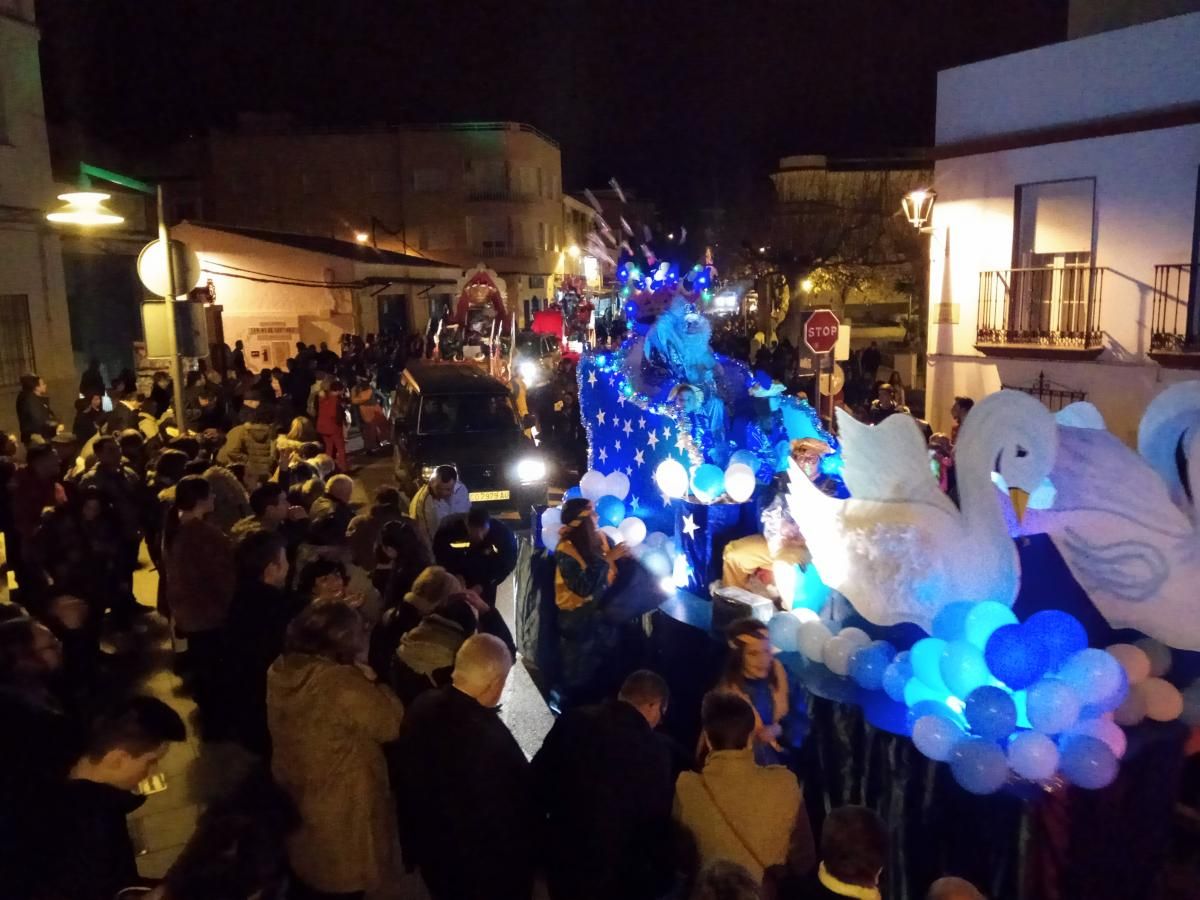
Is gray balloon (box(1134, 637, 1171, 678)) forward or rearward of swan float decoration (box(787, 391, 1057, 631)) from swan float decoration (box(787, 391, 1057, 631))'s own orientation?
forward

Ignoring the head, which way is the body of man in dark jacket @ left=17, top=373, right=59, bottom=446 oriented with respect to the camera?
to the viewer's right

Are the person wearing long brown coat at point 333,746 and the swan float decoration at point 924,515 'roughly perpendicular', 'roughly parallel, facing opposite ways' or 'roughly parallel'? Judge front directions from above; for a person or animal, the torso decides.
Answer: roughly perpendicular

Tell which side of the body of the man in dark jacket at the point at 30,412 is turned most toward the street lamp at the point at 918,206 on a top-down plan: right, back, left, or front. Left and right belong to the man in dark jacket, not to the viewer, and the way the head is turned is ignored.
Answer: front

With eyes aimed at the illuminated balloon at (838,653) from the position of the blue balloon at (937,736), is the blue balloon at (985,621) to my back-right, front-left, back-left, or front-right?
front-right

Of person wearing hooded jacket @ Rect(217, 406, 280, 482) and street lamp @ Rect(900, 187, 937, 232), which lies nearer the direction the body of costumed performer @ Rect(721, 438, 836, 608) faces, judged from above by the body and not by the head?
the person wearing hooded jacket

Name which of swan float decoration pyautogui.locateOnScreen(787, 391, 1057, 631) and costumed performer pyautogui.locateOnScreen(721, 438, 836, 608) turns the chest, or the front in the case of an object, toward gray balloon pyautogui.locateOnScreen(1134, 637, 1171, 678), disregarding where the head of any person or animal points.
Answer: the swan float decoration

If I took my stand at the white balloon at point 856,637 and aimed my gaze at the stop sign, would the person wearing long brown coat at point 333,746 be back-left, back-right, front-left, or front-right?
back-left

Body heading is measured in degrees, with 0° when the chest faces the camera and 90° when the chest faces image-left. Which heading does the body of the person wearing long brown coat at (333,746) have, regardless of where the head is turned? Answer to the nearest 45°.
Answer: approximately 225°

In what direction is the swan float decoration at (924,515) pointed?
to the viewer's right

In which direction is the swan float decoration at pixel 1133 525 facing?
to the viewer's right

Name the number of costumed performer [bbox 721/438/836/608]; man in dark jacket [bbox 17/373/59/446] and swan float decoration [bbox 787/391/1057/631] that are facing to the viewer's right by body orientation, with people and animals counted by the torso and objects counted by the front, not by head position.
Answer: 2

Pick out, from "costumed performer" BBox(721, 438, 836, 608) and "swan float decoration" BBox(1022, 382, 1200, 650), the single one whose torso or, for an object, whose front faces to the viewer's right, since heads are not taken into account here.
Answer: the swan float decoration

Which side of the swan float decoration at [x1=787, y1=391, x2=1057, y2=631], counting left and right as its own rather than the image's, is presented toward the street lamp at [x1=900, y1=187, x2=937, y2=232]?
left

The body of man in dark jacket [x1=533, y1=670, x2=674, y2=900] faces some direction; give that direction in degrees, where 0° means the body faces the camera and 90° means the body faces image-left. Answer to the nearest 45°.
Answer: approximately 225°

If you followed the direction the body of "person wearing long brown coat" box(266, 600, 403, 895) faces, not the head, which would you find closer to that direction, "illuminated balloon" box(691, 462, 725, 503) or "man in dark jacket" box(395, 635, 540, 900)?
the illuminated balloon

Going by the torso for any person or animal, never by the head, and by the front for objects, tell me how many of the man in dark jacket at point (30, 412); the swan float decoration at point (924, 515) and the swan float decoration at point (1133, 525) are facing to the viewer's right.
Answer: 3
